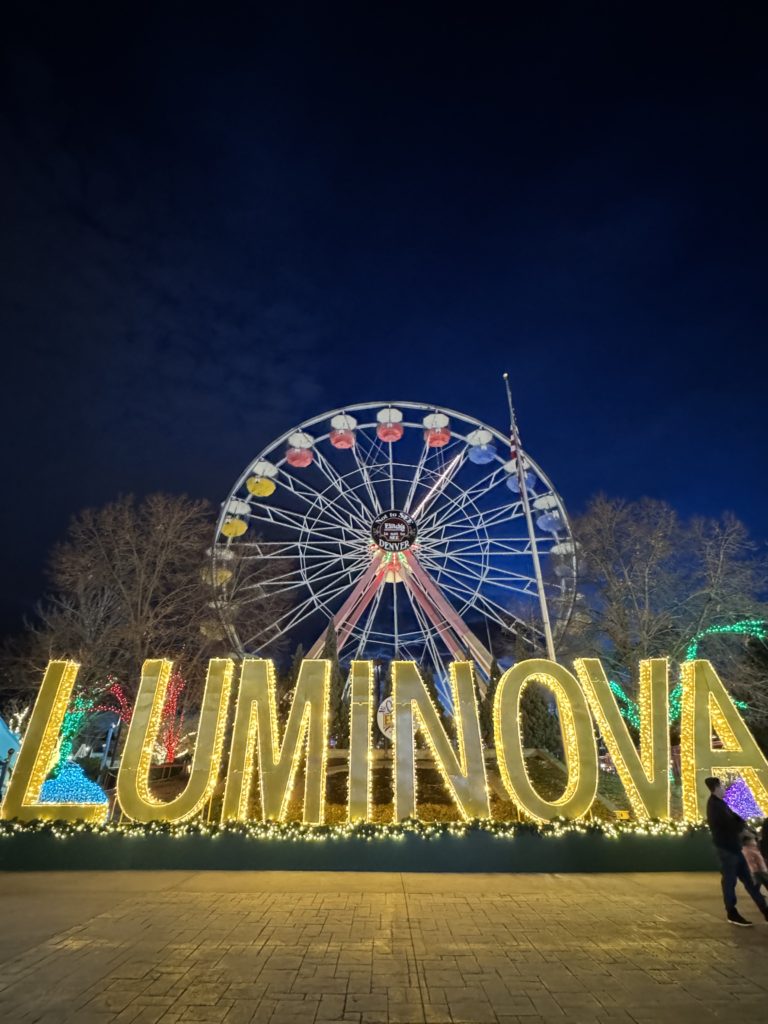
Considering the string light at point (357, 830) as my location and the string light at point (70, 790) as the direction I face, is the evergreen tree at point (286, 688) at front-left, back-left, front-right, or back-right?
front-right

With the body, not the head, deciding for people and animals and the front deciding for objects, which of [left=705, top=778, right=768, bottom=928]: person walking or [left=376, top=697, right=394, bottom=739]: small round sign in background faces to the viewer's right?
the person walking

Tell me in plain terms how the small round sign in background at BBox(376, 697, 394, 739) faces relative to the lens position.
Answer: facing the viewer

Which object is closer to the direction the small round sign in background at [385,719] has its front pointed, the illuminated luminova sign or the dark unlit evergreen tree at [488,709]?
the illuminated luminova sign

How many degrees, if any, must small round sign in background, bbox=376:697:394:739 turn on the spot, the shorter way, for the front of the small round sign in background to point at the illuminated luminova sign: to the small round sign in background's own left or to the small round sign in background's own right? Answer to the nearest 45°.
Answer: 0° — it already faces it

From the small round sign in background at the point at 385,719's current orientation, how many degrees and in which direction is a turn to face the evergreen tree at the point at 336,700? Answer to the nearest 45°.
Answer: approximately 45° to its right

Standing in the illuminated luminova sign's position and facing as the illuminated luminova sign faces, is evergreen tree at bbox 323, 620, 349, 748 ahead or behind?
behind

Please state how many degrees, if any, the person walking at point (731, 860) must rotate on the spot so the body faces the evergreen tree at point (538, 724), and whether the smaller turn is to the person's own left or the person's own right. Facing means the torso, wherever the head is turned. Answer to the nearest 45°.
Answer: approximately 90° to the person's own left

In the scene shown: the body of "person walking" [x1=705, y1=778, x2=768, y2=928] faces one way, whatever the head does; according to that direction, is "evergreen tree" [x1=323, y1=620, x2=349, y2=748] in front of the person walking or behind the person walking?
behind

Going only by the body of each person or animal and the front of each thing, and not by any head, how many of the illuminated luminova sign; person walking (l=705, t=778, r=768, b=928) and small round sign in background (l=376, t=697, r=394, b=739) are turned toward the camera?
2

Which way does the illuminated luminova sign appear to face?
toward the camera
